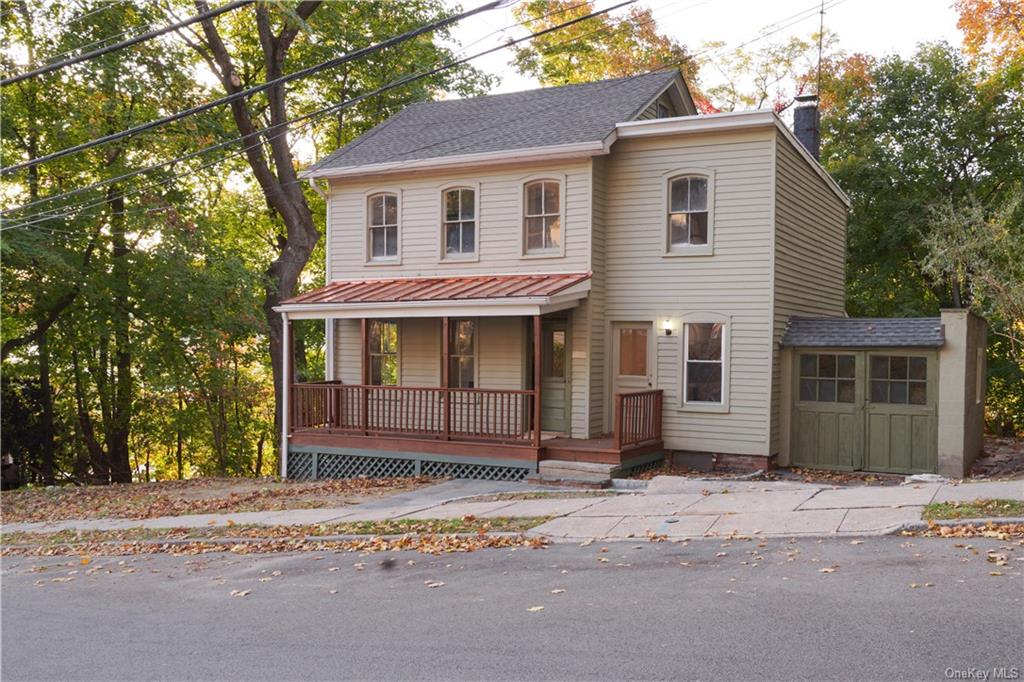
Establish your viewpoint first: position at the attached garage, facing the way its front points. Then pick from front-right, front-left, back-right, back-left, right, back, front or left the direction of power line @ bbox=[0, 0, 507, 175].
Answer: front-right

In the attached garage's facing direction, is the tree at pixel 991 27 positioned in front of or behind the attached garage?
behind

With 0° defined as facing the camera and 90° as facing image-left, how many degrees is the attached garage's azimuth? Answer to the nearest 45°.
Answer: approximately 0°

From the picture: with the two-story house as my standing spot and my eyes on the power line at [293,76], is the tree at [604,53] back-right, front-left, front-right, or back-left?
back-right

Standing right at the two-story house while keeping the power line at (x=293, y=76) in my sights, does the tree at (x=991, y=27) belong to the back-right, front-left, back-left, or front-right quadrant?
back-left

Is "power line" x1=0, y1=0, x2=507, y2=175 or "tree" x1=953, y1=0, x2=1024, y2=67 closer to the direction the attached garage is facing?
the power line

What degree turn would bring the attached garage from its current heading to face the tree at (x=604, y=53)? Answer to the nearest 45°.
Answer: approximately 135° to its right
